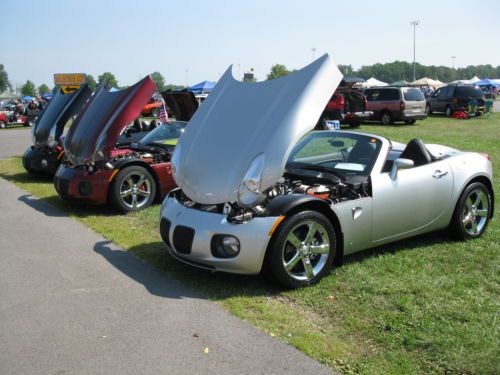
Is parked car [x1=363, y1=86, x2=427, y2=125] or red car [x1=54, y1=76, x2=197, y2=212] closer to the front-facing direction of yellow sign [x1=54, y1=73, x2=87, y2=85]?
the red car

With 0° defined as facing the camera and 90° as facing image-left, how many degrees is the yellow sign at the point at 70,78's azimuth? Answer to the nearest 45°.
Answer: approximately 0°

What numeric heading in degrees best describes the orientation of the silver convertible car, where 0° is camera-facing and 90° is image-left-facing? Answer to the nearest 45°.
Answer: approximately 45°

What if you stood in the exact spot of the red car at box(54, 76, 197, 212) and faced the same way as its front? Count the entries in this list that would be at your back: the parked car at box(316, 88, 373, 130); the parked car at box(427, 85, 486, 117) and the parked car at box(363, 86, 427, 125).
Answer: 3

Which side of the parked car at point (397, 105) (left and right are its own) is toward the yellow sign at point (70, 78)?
left

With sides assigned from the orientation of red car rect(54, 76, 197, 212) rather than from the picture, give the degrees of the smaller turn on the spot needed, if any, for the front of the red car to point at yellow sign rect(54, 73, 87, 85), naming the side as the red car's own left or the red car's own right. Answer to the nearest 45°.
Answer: approximately 135° to the red car's own right

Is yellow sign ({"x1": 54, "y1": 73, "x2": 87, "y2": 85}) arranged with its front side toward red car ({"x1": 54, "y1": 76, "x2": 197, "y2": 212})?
yes

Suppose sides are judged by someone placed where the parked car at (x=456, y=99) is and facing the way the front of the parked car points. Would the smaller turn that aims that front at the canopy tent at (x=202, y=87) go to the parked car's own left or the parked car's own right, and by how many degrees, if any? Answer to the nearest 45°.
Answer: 0° — it already faces it

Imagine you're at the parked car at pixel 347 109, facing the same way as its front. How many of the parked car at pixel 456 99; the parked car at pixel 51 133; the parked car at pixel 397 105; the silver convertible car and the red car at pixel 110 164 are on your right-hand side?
2

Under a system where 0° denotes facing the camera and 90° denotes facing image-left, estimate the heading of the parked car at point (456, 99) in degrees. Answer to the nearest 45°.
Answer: approximately 135°
